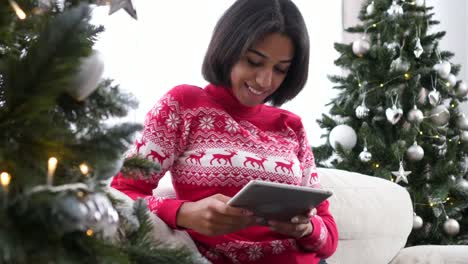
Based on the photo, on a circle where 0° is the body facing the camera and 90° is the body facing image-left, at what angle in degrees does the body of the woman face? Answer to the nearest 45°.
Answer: approximately 315°

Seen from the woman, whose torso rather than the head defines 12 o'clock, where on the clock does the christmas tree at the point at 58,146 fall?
The christmas tree is roughly at 2 o'clock from the woman.

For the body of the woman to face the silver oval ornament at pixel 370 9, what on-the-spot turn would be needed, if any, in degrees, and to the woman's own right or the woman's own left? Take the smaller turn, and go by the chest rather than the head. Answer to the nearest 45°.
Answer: approximately 90° to the woman's own left

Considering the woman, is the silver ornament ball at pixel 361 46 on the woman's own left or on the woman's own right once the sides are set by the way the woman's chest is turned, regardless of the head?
on the woman's own left

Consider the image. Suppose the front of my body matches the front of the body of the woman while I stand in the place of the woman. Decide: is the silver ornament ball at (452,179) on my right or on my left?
on my left

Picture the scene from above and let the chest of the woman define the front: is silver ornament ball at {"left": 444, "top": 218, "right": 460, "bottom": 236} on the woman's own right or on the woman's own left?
on the woman's own left

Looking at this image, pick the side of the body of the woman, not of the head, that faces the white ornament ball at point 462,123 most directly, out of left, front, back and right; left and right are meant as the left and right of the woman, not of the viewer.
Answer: left

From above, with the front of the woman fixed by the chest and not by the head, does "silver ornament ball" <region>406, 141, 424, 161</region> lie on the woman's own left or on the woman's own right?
on the woman's own left

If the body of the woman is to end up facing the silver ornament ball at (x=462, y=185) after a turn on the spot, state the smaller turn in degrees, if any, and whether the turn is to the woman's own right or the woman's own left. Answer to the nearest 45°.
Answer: approximately 90° to the woman's own left

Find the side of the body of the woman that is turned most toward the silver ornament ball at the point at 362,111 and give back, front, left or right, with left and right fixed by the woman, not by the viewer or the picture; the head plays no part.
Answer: left

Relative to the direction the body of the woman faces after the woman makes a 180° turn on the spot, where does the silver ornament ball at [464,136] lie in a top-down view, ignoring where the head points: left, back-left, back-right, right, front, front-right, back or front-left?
right

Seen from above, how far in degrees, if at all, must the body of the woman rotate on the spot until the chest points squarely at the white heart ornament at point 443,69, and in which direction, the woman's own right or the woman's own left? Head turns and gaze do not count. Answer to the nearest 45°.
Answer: approximately 90° to the woman's own left
